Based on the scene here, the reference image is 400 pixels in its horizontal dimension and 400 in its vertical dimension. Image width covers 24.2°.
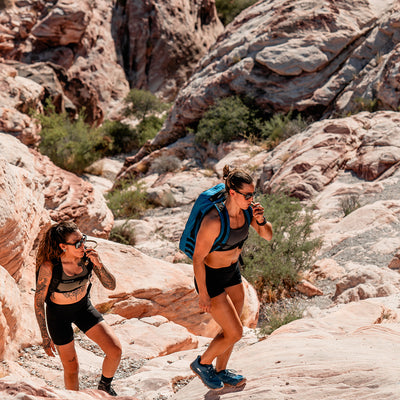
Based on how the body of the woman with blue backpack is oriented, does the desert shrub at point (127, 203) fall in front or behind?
behind

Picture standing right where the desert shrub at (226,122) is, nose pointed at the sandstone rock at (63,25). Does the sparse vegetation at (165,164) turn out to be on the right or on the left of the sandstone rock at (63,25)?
left

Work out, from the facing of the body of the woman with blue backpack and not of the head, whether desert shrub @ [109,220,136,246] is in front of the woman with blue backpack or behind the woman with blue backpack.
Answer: behind

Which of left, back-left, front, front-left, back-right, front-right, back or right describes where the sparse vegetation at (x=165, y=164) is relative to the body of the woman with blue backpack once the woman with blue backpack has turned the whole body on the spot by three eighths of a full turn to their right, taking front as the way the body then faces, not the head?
right

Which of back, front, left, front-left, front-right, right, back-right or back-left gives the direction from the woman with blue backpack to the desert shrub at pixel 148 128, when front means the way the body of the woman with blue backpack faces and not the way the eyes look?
back-left

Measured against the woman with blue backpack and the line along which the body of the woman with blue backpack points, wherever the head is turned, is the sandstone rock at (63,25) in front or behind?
behind

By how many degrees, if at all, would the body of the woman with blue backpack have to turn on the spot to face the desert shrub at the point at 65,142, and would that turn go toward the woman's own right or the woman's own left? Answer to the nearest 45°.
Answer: approximately 135° to the woman's own left

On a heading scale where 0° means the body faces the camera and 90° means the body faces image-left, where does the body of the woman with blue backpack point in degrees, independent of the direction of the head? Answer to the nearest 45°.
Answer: approximately 315°
